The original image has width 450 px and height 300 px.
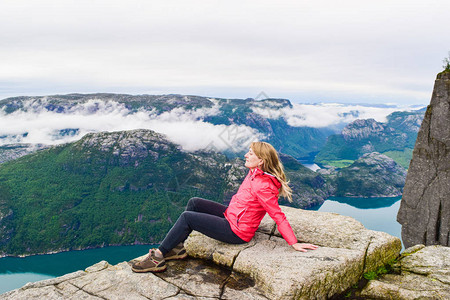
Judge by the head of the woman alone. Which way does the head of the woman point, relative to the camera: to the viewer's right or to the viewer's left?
to the viewer's left

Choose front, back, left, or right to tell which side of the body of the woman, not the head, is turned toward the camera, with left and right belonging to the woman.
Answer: left
